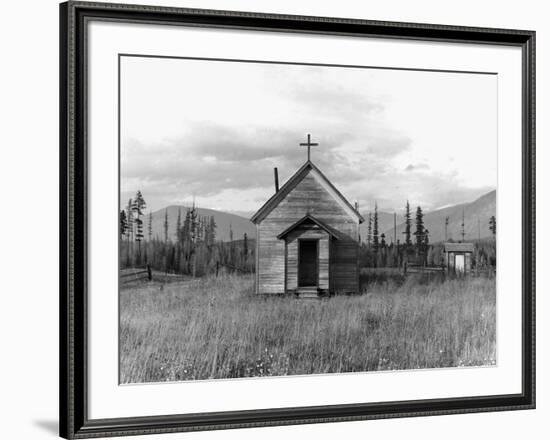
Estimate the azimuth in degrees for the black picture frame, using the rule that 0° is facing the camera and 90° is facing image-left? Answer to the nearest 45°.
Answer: approximately 315°
